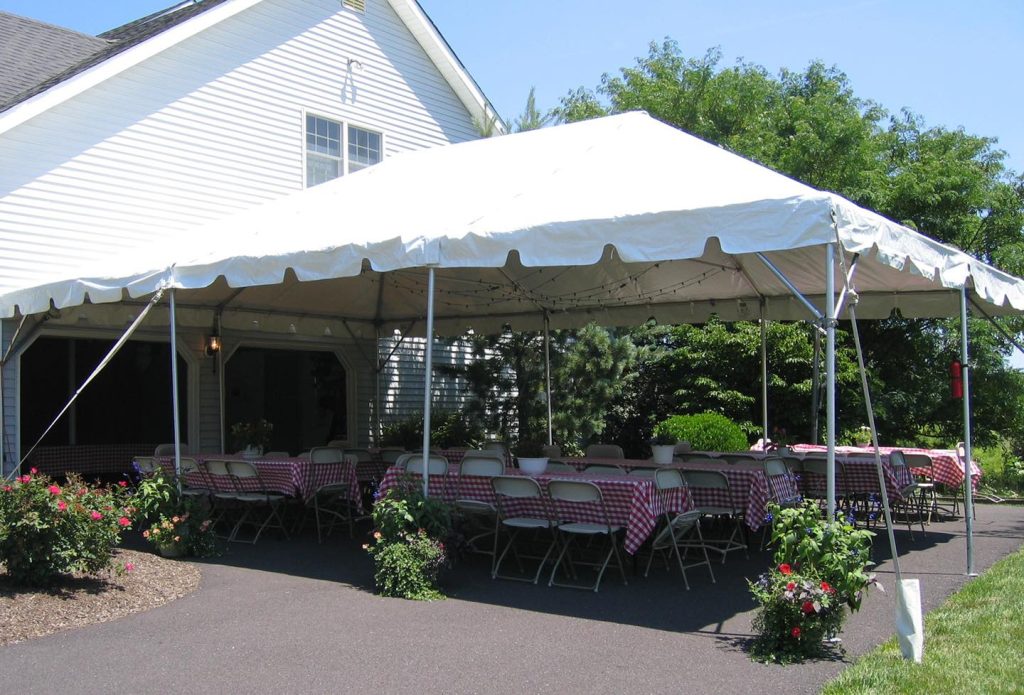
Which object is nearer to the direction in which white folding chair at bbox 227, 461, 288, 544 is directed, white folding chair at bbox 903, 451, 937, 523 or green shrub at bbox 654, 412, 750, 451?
the green shrub

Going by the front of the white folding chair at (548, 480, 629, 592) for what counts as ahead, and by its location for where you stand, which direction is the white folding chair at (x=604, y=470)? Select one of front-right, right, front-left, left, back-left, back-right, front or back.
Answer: front-left

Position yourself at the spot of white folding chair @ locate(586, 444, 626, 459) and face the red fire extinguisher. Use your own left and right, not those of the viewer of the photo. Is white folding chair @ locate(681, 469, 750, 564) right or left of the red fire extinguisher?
right

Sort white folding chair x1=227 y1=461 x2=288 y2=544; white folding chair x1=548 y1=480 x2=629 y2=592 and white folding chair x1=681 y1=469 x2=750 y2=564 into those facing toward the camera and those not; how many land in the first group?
0

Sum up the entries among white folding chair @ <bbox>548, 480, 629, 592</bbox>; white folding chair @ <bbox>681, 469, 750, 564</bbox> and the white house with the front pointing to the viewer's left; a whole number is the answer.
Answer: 0

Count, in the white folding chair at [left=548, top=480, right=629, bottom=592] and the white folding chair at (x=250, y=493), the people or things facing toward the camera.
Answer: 0

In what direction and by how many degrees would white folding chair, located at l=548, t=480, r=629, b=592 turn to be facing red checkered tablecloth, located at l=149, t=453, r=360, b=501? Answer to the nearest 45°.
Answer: approximately 90° to its left

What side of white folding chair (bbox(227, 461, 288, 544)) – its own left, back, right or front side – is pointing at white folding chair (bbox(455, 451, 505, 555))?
right

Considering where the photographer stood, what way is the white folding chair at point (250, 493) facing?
facing away from the viewer and to the right of the viewer

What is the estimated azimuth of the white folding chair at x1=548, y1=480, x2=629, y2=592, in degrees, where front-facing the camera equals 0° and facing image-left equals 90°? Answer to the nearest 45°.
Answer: approximately 225°

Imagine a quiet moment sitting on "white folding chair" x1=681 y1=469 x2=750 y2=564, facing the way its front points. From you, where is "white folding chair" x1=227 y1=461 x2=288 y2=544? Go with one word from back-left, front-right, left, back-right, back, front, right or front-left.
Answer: back-left

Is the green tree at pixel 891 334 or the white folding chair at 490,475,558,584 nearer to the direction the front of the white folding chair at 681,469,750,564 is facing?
the green tree

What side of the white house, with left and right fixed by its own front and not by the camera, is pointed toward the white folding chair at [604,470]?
front
